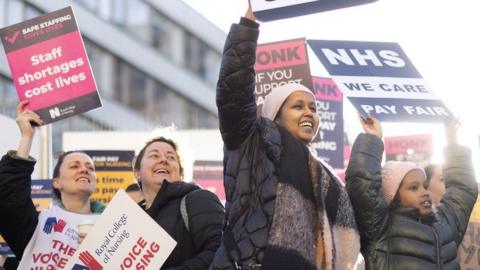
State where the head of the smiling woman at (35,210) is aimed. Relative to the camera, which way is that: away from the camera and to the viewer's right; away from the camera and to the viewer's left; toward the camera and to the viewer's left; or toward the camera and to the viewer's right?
toward the camera and to the viewer's right

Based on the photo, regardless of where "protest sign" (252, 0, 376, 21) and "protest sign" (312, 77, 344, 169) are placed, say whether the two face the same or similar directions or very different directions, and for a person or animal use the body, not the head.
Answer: same or similar directions

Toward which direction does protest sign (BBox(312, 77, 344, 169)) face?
toward the camera

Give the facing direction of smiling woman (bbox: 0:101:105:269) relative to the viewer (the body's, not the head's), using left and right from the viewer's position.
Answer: facing the viewer and to the right of the viewer

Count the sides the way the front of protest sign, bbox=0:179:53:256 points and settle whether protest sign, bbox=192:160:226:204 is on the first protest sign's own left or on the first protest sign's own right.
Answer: on the first protest sign's own left

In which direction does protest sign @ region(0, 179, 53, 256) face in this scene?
toward the camera

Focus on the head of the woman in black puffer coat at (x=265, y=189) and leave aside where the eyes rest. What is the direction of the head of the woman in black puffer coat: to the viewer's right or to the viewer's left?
to the viewer's right

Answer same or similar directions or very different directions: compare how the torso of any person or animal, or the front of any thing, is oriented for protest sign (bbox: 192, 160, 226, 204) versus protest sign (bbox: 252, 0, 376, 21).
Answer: same or similar directions

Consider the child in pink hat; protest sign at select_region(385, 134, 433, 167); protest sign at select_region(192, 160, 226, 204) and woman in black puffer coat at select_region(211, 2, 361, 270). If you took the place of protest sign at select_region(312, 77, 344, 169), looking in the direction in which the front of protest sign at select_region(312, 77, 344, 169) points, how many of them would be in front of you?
2
